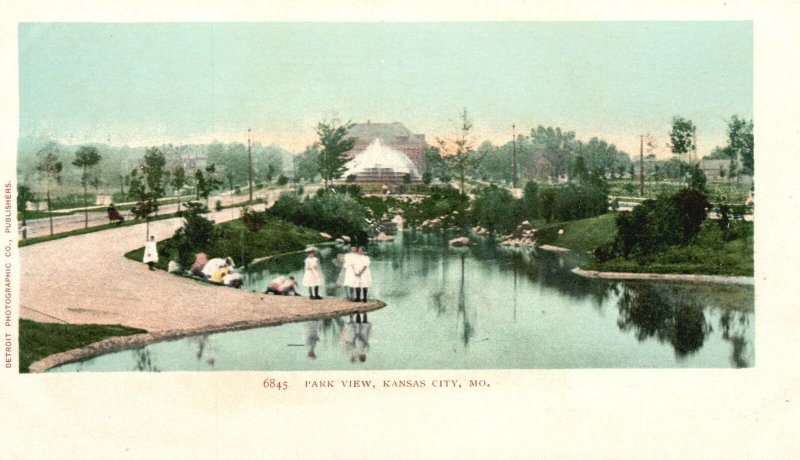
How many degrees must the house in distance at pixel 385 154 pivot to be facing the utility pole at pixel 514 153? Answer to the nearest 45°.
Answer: approximately 90° to its left

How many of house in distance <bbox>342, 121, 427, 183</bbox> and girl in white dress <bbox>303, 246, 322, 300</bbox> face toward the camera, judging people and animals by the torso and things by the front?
2

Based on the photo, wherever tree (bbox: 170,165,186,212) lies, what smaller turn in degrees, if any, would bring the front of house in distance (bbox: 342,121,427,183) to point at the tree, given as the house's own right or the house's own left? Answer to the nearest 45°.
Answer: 0° — it already faces it
